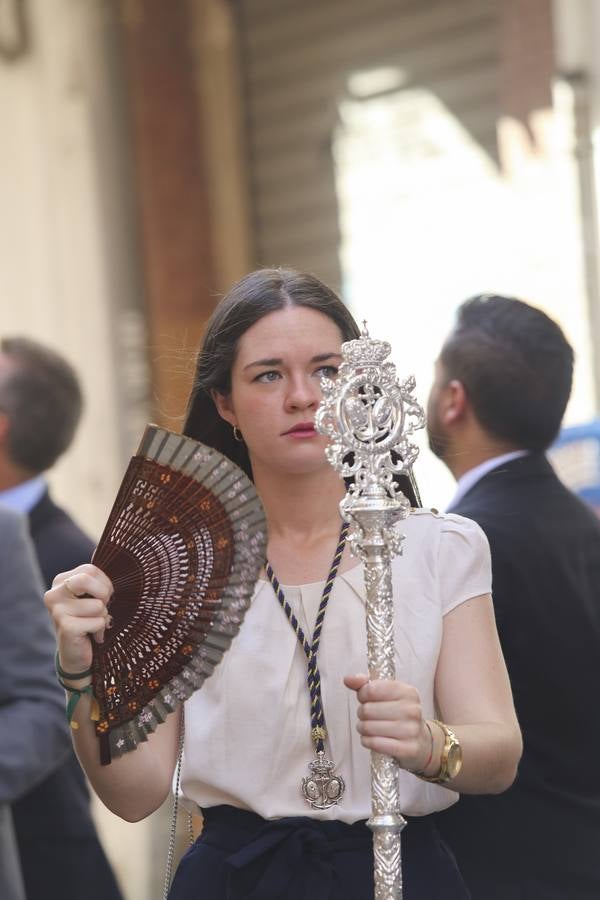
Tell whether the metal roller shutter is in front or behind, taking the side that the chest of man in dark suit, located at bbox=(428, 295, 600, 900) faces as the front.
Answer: in front

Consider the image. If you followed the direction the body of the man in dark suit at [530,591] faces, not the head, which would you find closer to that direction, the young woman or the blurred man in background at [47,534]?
the blurred man in background

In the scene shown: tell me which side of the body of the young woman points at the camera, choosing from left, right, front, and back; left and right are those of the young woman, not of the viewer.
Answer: front

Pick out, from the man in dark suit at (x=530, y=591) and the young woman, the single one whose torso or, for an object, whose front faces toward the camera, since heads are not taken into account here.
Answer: the young woman

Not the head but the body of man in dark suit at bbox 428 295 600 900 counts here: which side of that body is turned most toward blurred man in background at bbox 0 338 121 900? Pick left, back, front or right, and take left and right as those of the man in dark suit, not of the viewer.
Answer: front

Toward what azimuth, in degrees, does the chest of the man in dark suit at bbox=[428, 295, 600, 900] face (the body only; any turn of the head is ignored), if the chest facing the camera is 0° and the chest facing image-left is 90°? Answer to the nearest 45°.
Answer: approximately 135°

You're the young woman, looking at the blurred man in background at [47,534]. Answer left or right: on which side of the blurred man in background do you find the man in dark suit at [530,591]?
right

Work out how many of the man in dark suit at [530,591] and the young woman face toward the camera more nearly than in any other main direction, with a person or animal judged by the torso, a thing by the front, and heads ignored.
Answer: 1

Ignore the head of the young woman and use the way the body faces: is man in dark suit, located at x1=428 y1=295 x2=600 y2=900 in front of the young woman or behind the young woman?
behind

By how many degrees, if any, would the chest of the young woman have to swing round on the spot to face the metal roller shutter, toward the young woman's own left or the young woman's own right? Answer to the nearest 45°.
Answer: approximately 180°
